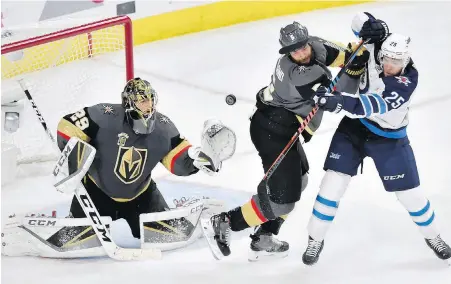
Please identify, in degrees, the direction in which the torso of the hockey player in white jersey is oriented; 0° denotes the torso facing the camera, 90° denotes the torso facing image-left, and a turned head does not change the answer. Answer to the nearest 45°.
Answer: approximately 45°

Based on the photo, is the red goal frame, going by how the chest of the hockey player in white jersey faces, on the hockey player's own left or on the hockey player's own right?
on the hockey player's own right
